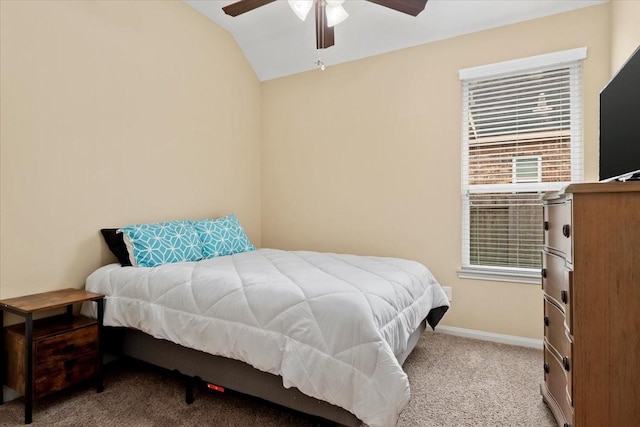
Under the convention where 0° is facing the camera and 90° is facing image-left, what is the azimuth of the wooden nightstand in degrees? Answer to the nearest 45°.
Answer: approximately 315°

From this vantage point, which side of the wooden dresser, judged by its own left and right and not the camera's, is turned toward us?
left

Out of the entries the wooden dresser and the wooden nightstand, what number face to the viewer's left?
1

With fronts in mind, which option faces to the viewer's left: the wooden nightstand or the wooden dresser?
the wooden dresser
